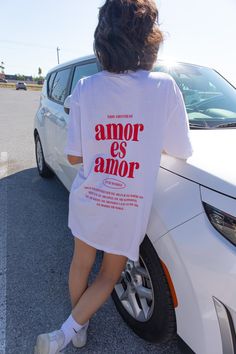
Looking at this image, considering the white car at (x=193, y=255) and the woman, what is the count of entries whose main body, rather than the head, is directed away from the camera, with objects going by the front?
1

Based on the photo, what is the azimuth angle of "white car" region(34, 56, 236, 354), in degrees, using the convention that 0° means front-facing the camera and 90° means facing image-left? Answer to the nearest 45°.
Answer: approximately 315°

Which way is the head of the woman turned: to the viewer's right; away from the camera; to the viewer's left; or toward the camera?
away from the camera

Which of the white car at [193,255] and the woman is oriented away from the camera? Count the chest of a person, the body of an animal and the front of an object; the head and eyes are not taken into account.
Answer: the woman

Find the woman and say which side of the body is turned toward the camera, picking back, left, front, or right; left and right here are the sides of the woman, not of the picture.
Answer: back
